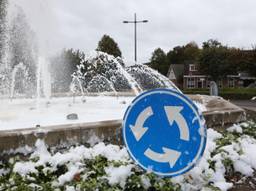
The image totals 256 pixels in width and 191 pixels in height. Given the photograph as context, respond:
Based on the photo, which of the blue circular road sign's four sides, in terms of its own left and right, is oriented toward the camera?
front

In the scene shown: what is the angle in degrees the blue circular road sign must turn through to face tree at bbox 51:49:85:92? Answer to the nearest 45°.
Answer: approximately 180°
